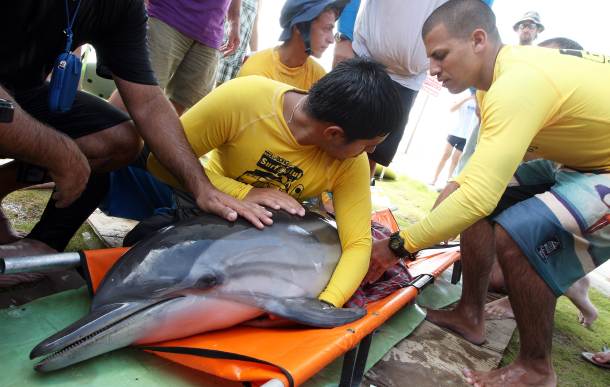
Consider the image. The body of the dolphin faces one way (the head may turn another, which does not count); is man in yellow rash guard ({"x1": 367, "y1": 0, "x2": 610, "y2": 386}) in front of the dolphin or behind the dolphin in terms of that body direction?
behind

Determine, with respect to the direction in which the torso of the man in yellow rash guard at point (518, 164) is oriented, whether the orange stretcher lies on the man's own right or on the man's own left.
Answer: on the man's own left

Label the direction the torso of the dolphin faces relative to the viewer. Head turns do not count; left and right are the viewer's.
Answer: facing the viewer and to the left of the viewer

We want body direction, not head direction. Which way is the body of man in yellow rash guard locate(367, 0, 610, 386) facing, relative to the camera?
to the viewer's left

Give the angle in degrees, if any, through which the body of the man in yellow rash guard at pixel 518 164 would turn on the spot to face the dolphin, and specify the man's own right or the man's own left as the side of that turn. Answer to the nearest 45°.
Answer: approximately 45° to the man's own left

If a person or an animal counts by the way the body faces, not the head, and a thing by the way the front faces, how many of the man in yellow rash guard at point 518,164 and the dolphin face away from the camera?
0

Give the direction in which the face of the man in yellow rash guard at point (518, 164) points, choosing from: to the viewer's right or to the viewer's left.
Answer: to the viewer's left

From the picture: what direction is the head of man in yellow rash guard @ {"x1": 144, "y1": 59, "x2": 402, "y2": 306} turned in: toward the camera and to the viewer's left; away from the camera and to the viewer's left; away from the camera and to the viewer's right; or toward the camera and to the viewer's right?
toward the camera and to the viewer's right

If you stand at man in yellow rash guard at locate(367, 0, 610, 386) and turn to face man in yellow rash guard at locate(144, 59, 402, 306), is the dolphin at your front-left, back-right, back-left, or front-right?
front-left
